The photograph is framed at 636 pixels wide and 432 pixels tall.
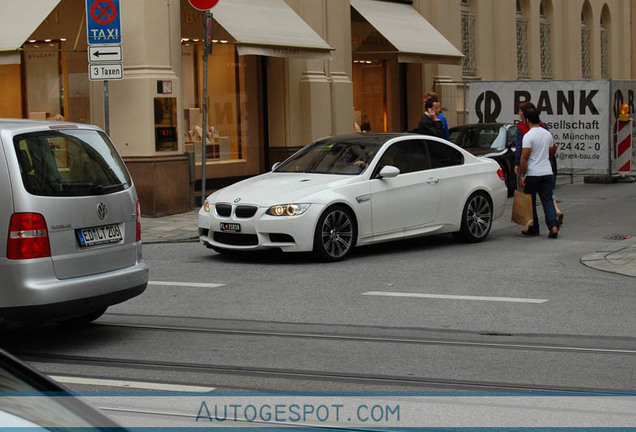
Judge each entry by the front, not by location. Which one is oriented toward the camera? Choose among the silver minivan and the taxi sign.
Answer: the taxi sign

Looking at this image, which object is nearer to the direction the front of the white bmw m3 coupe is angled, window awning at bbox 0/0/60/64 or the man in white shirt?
the window awning

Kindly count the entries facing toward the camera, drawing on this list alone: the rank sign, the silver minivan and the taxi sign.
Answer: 2

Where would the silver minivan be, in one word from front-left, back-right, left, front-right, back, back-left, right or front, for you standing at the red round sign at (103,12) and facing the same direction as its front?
front

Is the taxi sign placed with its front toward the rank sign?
no

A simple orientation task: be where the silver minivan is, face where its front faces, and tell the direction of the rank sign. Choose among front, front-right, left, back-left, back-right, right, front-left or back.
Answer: right

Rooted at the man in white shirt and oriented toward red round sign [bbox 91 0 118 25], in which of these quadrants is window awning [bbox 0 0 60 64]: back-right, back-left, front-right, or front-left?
front-right

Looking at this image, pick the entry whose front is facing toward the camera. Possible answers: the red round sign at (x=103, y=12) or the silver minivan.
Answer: the red round sign

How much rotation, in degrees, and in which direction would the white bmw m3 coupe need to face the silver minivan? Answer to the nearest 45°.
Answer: approximately 45° to its left

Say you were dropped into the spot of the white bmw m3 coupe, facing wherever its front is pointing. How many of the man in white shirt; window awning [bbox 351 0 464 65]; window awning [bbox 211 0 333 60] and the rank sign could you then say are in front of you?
0

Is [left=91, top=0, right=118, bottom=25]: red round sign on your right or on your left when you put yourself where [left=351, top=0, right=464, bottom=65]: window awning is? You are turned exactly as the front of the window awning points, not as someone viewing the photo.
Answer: on your right

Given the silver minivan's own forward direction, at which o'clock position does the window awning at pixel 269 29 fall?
The window awning is roughly at 2 o'clock from the silver minivan.

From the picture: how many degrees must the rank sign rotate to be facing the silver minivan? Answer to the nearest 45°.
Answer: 0° — it already faces it

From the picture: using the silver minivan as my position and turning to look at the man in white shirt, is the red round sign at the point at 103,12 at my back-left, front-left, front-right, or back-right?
front-left

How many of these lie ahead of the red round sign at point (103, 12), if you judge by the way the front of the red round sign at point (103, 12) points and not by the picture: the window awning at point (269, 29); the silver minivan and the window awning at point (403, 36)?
1

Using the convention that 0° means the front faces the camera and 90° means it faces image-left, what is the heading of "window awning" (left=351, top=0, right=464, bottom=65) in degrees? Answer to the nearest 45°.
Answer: approximately 315°

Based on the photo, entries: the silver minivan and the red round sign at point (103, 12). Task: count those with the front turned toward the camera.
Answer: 1

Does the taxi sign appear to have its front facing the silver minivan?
yes

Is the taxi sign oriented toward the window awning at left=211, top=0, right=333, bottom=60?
no

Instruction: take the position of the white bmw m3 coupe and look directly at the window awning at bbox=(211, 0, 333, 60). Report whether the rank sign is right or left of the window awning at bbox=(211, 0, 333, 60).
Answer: right

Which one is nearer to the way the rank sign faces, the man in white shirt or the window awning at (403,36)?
the man in white shirt

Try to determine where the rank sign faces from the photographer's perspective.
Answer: facing the viewer

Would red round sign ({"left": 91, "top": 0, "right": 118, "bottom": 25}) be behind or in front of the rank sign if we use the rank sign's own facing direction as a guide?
in front
